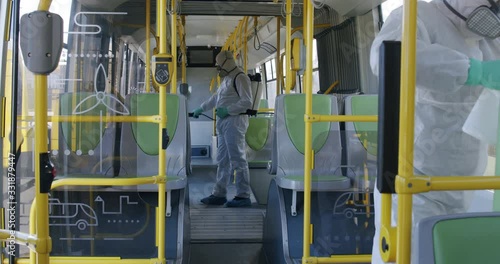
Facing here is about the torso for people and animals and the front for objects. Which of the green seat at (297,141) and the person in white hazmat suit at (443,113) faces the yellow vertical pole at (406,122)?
the green seat

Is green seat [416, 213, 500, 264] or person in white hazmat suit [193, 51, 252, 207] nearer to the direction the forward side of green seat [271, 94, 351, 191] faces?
the green seat

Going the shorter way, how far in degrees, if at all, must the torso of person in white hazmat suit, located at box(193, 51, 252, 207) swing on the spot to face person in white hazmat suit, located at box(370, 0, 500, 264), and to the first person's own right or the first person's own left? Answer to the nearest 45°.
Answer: approximately 90° to the first person's own left

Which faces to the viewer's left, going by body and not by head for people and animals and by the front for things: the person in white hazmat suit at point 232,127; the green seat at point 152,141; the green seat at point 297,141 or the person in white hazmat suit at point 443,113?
the person in white hazmat suit at point 232,127

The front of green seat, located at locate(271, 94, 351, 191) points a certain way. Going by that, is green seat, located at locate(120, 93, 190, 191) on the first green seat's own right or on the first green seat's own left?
on the first green seat's own right

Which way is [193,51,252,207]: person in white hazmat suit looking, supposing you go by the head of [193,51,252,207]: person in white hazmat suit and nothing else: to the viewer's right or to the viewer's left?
to the viewer's left

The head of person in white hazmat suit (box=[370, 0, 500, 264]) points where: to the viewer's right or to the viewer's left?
to the viewer's right

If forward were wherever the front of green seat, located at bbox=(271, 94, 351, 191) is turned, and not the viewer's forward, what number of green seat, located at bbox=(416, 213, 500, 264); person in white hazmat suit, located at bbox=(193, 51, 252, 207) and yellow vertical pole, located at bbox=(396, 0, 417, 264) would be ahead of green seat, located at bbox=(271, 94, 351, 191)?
2

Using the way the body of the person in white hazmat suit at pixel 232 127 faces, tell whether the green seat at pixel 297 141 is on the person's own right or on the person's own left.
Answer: on the person's own left

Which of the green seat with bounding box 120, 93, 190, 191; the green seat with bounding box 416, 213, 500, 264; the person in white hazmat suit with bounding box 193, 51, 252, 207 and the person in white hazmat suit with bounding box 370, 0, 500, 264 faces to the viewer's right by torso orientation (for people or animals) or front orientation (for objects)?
the person in white hazmat suit with bounding box 370, 0, 500, 264

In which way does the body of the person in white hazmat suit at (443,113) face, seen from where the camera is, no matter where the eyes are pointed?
to the viewer's right
